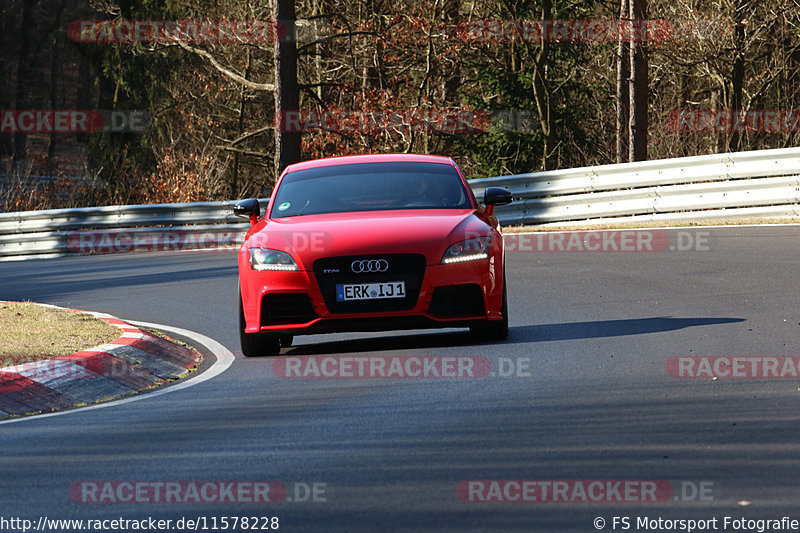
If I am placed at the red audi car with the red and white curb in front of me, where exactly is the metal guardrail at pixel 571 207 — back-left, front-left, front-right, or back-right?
back-right

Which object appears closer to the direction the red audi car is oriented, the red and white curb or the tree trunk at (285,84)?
the red and white curb

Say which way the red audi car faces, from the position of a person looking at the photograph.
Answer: facing the viewer

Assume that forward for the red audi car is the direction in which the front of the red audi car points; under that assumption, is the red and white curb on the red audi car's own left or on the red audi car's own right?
on the red audi car's own right

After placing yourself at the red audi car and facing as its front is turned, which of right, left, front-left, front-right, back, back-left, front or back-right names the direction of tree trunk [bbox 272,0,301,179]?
back

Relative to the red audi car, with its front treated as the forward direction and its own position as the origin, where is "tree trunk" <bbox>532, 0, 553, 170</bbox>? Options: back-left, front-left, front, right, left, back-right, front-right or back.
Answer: back

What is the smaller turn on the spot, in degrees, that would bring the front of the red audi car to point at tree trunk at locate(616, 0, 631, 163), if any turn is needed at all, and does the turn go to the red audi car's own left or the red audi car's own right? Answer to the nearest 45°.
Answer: approximately 180°

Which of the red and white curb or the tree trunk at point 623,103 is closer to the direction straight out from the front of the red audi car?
the red and white curb

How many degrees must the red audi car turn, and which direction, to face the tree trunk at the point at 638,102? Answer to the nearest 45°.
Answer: approximately 180°
